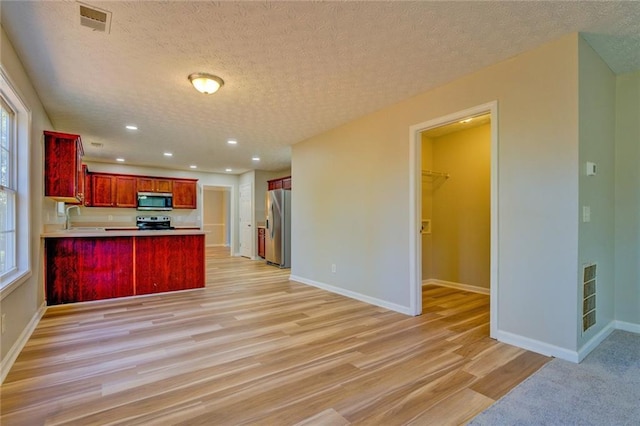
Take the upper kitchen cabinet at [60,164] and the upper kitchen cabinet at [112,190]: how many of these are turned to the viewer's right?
1

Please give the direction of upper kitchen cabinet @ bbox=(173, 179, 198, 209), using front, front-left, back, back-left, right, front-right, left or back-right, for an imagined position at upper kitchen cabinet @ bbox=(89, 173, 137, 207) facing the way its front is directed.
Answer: left

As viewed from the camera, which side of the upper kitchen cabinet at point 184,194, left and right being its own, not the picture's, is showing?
front

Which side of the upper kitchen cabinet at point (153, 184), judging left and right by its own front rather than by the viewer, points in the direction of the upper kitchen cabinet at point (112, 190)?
right

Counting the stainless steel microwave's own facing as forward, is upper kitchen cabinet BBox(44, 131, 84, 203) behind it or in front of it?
in front

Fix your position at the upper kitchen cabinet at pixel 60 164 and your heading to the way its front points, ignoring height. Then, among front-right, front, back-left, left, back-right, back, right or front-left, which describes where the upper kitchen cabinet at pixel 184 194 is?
front-left

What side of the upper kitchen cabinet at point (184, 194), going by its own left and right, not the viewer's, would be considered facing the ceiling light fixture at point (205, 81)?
front

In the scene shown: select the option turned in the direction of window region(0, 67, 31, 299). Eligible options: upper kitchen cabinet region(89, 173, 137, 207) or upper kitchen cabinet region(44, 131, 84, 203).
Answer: upper kitchen cabinet region(89, 173, 137, 207)

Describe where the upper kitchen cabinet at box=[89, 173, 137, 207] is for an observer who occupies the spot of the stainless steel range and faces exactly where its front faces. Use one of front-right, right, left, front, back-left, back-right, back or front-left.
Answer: right

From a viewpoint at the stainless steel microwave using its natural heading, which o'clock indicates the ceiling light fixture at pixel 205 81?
The ceiling light fixture is roughly at 12 o'clock from the stainless steel microwave.

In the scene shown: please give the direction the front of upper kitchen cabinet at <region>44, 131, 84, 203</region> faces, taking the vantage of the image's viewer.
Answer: facing to the right of the viewer

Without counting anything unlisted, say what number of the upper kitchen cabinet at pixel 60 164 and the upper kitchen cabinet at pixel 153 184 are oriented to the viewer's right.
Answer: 1

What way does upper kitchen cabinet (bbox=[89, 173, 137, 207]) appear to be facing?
toward the camera

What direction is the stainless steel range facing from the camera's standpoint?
toward the camera

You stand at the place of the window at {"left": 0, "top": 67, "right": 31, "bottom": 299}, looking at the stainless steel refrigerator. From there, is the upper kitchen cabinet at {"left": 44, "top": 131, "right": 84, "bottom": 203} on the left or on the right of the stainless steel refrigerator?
left

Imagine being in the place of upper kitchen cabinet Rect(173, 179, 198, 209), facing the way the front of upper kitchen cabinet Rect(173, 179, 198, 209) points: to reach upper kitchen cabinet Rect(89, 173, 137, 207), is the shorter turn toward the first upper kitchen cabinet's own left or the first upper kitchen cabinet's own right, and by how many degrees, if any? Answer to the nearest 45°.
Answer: approximately 90° to the first upper kitchen cabinet's own right

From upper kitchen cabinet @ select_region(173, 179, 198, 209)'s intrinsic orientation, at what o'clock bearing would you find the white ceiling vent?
The white ceiling vent is roughly at 12 o'clock from the upper kitchen cabinet.

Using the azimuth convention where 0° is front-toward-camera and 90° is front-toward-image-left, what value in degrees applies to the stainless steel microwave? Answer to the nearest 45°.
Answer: approximately 0°

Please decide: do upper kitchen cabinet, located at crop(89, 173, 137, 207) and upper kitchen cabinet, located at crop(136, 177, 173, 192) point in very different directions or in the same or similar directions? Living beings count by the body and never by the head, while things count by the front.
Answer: same or similar directions
